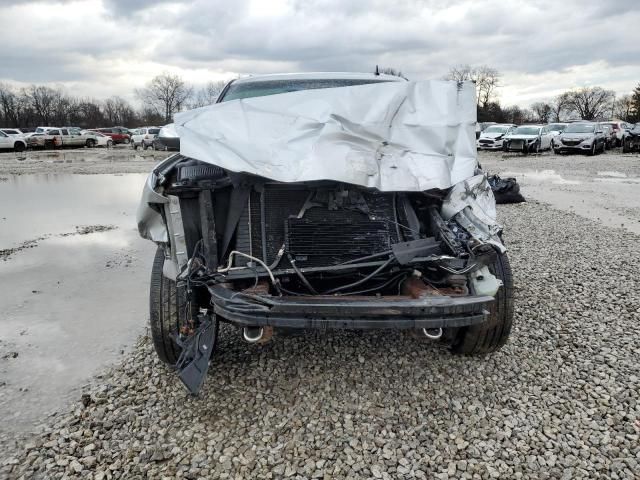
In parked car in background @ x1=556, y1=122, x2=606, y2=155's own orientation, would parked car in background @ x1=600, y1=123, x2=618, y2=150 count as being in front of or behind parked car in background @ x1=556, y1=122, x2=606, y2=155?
behind

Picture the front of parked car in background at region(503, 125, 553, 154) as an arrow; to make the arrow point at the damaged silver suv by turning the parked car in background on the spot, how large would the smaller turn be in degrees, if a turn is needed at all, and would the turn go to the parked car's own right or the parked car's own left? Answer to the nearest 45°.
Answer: approximately 45° to the parked car's own left

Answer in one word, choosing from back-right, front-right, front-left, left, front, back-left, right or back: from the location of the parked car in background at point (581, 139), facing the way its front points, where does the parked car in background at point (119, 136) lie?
front-right

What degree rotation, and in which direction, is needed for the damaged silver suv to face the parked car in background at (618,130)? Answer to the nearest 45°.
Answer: approximately 135° to its left

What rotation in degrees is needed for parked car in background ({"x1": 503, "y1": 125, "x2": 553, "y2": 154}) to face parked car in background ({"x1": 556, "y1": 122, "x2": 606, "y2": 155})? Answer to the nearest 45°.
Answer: approximately 135° to its left

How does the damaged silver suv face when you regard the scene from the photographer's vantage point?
facing the viewer

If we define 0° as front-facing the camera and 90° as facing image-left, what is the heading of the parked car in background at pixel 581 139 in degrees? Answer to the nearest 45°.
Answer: approximately 45°

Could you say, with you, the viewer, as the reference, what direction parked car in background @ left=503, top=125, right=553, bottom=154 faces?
facing the viewer and to the left of the viewer
